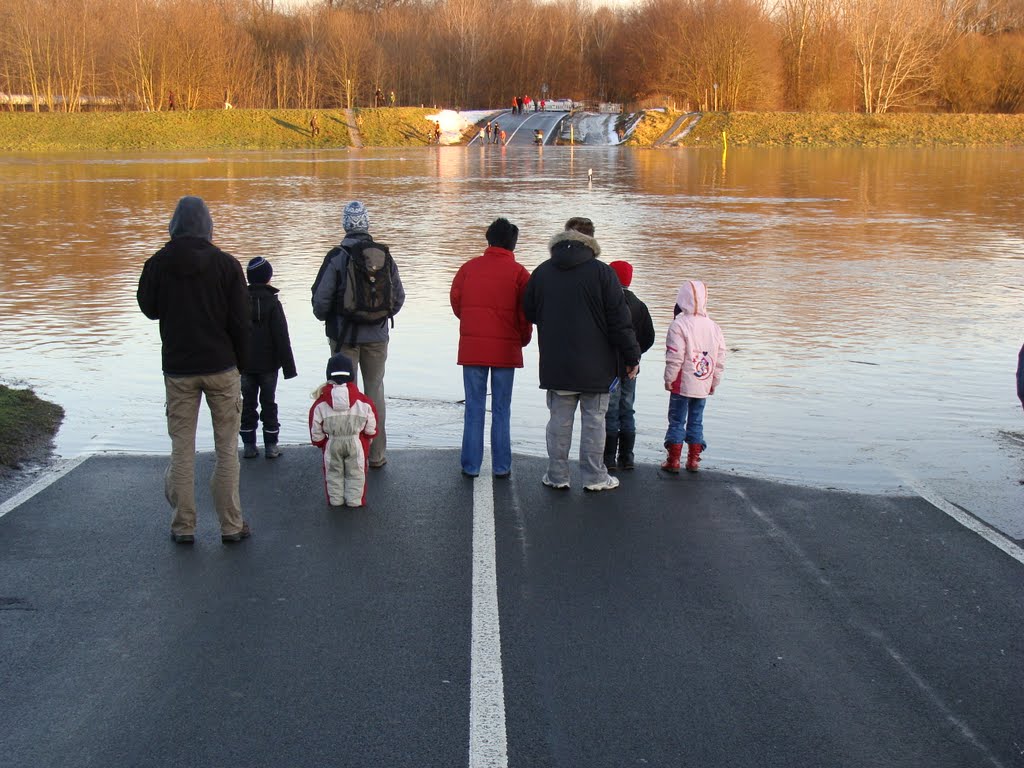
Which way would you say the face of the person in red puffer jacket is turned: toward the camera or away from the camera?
away from the camera

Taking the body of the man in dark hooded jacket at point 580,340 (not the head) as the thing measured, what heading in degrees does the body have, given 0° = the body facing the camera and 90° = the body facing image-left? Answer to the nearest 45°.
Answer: approximately 180°

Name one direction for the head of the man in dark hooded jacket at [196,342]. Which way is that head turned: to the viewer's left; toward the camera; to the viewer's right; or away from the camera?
away from the camera

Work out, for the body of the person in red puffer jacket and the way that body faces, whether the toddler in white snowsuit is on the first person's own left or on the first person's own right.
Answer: on the first person's own left

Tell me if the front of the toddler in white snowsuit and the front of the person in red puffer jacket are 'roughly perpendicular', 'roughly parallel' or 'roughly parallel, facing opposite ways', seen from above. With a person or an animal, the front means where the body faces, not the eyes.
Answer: roughly parallel

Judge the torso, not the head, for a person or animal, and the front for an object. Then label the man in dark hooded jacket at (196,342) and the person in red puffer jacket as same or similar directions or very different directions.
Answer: same or similar directions

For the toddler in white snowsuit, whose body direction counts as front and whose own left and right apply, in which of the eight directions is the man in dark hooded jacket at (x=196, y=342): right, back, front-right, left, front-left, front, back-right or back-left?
back-left

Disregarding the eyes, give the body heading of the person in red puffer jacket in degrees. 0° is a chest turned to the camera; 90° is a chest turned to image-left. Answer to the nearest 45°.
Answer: approximately 180°

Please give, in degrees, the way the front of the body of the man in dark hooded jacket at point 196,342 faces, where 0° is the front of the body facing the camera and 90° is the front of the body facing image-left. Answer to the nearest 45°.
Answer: approximately 180°

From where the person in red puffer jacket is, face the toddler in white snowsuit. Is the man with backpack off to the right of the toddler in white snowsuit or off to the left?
right

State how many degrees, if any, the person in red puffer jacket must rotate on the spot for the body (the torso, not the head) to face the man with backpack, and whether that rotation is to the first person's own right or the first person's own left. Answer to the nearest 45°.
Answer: approximately 90° to the first person's own left

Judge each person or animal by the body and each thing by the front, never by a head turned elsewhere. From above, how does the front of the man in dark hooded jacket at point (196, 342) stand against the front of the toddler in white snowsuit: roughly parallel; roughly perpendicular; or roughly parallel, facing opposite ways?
roughly parallel

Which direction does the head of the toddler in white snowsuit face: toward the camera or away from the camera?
away from the camera

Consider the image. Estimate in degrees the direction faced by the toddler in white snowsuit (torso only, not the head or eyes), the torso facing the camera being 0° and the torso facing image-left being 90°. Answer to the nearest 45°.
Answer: approximately 180°

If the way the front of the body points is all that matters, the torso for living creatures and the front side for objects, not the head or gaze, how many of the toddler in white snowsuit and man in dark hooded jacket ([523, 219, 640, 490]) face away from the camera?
2

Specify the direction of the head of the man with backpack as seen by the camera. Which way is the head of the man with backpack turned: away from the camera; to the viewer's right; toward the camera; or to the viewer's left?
away from the camera

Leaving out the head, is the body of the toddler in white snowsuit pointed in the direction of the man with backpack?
yes

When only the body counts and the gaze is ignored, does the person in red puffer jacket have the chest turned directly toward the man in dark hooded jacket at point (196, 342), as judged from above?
no

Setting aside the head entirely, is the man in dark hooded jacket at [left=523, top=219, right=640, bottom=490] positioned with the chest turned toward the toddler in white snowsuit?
no

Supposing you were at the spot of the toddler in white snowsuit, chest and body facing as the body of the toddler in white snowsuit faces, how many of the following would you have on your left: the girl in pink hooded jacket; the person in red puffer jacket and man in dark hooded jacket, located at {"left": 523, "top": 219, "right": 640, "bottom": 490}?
0

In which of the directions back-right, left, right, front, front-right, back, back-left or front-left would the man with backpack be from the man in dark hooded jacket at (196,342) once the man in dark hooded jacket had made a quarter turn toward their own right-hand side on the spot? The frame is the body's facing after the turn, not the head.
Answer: front-left

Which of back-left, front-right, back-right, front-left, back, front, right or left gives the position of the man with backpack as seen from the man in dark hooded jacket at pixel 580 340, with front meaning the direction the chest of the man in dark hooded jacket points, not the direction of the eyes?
left
